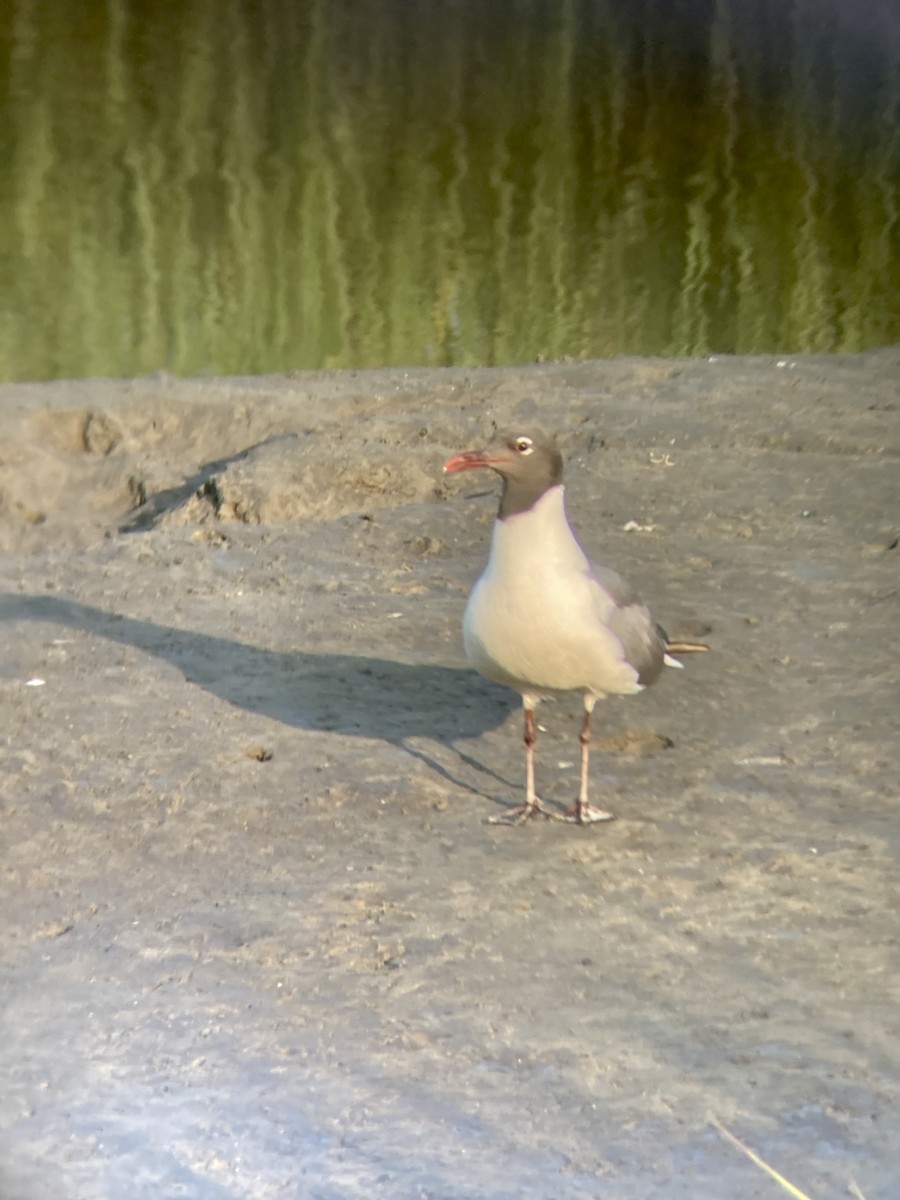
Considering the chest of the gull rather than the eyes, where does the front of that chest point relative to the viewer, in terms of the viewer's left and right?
facing the viewer and to the left of the viewer
